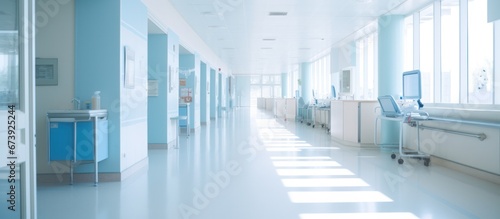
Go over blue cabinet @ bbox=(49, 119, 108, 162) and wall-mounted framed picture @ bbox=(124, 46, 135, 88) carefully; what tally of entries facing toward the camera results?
1

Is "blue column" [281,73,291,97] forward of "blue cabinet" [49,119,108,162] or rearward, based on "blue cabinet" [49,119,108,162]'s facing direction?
rearward

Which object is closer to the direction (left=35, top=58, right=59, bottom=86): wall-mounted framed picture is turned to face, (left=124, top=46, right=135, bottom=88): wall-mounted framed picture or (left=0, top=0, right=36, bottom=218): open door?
the open door

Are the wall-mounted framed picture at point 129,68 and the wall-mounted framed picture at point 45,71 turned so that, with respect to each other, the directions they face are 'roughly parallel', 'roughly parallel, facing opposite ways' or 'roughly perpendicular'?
roughly perpendicular

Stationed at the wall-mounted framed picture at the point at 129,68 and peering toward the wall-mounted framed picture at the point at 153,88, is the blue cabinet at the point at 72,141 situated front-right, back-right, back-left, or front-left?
back-left

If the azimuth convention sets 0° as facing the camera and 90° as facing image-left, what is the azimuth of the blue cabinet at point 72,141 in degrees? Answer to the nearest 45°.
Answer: approximately 0°

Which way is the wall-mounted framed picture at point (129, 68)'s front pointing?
to the viewer's right
